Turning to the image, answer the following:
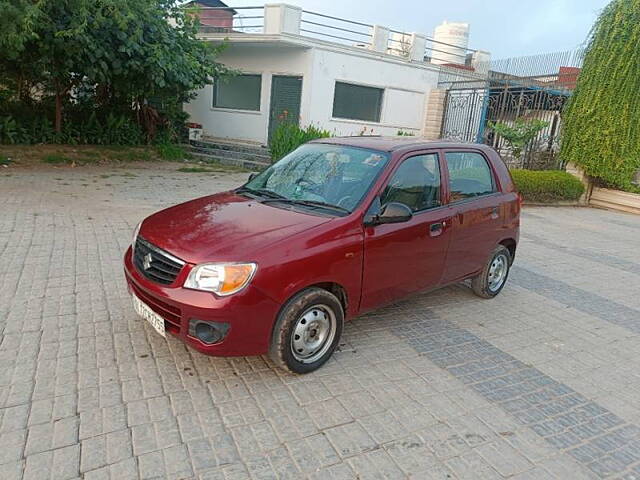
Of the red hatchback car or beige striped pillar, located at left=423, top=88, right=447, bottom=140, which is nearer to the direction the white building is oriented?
the red hatchback car

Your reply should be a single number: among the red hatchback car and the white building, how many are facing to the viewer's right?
0

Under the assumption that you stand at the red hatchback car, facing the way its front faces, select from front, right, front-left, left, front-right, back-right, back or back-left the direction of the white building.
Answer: back-right

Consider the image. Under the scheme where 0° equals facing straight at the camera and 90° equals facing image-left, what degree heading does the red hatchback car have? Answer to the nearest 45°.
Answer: approximately 45°

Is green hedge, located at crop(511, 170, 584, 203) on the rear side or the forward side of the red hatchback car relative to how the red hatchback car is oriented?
on the rear side

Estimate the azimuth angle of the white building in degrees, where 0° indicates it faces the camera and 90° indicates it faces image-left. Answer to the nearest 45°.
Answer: approximately 45°

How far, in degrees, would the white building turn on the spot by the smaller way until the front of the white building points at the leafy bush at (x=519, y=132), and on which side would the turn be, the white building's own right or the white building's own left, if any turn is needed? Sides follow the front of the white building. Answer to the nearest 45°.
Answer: approximately 90° to the white building's own left

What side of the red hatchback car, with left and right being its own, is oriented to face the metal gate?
back

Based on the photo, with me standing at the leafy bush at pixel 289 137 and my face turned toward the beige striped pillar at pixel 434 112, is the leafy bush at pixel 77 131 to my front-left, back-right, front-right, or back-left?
back-left
